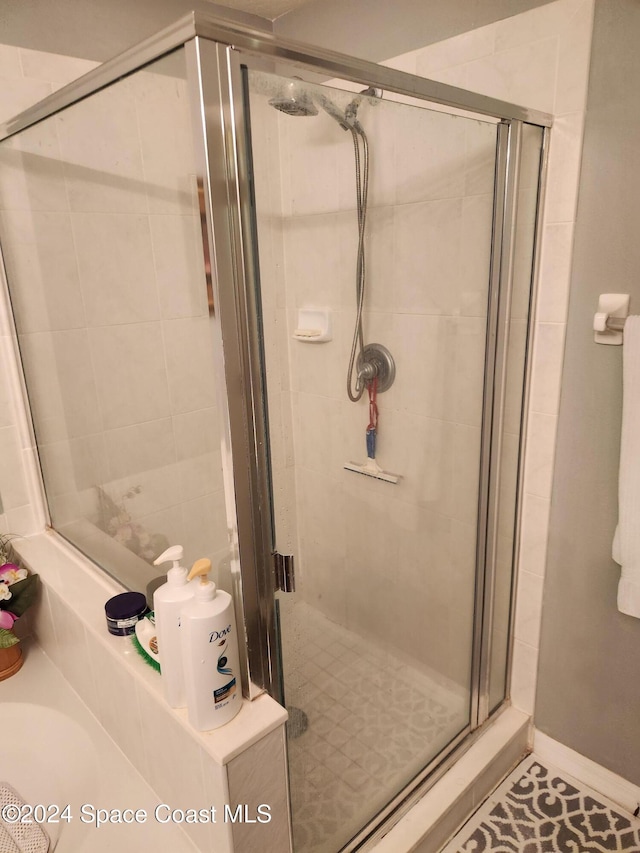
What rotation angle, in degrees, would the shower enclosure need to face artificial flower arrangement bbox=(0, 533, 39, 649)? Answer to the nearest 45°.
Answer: approximately 135° to its right

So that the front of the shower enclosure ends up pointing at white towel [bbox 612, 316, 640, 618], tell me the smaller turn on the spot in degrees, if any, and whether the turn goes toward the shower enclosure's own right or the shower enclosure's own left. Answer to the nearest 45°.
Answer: approximately 45° to the shower enclosure's own left
